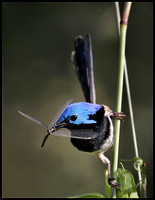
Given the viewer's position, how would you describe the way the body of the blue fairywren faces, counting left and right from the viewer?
facing the viewer and to the left of the viewer
